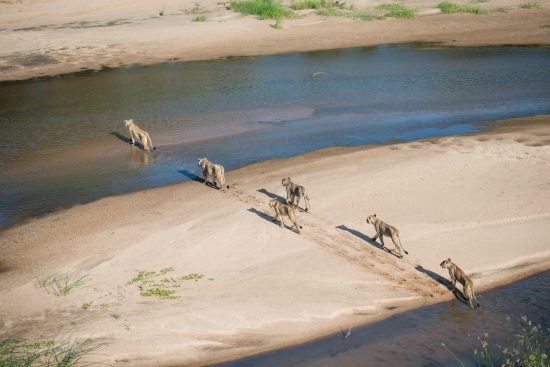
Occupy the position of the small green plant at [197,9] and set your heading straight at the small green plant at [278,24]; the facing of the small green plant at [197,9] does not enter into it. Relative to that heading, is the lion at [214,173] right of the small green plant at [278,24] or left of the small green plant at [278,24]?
right

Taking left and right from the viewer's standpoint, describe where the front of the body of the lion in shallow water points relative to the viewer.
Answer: facing away from the viewer and to the left of the viewer

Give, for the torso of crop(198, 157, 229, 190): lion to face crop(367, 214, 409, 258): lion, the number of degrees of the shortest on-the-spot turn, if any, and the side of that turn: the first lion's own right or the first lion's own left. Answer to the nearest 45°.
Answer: approximately 180°

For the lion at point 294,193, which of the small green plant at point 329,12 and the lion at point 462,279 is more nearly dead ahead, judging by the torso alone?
the small green plant

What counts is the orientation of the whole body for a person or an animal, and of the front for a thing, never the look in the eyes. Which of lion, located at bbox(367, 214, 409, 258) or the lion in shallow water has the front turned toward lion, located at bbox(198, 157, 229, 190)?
lion, located at bbox(367, 214, 409, 258)

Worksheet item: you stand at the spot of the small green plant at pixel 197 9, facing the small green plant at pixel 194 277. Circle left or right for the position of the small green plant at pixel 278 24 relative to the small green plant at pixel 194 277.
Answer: left

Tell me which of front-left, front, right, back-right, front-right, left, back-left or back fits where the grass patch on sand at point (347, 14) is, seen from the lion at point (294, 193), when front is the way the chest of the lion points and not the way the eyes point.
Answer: front-right

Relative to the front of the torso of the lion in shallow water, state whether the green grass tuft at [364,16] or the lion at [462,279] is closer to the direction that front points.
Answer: the green grass tuft

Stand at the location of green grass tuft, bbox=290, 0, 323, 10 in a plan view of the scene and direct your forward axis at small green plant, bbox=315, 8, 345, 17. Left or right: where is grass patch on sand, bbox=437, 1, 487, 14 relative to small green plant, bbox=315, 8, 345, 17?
left

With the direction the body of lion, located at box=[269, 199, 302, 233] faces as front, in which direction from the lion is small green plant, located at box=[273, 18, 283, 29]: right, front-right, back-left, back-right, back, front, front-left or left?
front-right

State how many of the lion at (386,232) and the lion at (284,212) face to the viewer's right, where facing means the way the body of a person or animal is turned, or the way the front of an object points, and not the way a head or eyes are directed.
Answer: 0

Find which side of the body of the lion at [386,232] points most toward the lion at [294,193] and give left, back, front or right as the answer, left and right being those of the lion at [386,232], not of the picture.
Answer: front

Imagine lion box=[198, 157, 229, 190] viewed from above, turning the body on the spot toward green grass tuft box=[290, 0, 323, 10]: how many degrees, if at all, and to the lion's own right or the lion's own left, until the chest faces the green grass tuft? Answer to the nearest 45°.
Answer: approximately 45° to the lion's own right
